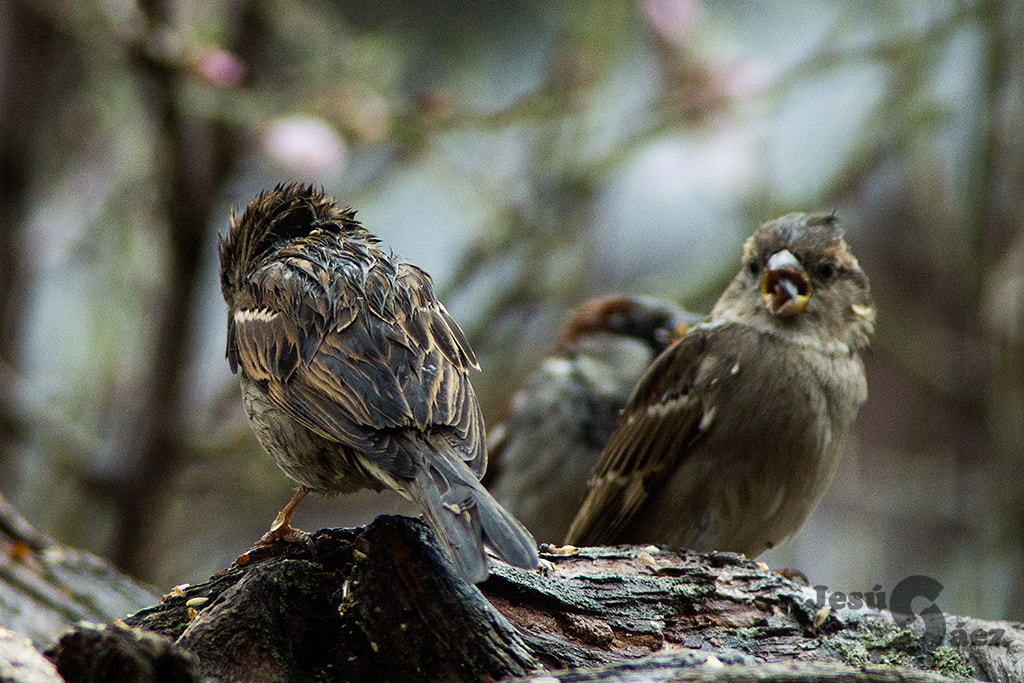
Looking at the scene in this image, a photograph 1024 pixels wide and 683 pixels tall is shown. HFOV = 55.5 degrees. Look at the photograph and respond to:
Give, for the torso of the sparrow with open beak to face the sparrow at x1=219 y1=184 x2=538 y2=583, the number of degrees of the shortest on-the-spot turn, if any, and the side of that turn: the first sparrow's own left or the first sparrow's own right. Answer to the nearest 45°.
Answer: approximately 90° to the first sparrow's own right

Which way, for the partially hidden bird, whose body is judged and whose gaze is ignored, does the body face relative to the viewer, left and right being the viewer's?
facing the viewer and to the right of the viewer

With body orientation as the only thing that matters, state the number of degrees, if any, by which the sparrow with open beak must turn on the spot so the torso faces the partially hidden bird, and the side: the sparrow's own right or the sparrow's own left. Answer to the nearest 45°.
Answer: approximately 180°

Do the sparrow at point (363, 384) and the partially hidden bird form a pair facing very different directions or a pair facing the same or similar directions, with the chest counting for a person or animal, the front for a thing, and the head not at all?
very different directions

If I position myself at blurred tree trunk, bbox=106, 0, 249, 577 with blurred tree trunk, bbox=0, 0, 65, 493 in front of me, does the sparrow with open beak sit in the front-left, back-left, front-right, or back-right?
back-left

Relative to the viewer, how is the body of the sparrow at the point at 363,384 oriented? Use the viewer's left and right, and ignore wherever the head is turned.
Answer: facing away from the viewer and to the left of the viewer

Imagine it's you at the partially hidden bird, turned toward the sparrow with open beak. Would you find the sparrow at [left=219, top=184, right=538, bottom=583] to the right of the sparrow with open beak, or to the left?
right

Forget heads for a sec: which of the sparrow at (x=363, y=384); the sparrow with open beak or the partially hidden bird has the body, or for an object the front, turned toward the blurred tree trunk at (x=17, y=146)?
the sparrow

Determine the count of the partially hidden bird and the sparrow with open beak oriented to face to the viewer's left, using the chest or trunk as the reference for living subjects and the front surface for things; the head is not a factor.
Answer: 0

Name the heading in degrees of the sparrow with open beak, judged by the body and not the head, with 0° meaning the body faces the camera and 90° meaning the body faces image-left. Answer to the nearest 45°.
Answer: approximately 315°

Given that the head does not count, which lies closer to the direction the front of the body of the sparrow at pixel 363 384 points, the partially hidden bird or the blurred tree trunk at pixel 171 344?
the blurred tree trunk

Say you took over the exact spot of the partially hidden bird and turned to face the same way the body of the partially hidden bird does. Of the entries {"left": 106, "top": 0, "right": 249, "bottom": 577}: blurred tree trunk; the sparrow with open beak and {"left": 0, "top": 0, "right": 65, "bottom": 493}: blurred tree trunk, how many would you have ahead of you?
1
